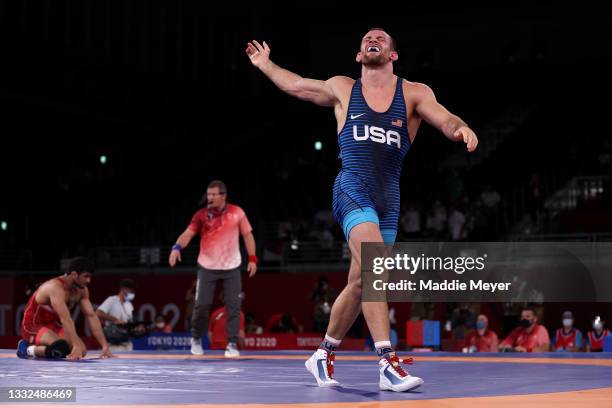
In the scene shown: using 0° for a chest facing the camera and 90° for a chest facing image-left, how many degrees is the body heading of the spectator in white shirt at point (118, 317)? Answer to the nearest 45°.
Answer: approximately 315°

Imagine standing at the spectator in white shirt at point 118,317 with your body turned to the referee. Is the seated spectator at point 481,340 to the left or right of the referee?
left

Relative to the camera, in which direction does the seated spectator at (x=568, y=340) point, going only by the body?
toward the camera

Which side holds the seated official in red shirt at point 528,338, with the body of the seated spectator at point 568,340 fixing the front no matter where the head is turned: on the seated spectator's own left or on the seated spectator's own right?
on the seated spectator's own right

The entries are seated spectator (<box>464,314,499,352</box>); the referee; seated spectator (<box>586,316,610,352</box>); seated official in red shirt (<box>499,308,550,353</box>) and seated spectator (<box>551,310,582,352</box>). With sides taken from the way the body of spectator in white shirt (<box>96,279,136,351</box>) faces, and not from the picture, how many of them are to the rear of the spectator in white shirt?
0

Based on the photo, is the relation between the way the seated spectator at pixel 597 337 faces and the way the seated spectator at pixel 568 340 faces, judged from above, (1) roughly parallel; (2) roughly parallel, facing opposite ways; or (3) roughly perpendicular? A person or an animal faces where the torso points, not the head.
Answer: roughly parallel

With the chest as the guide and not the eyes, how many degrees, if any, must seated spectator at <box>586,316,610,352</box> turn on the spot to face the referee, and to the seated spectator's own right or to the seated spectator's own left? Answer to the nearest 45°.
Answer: approximately 45° to the seated spectator's own right

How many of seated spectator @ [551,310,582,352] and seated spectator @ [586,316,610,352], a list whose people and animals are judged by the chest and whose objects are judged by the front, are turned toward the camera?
2

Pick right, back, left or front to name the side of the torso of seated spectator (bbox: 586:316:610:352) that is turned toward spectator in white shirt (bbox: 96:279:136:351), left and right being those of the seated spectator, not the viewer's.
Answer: right

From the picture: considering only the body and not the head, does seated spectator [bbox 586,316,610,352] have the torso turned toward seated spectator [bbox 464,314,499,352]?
no

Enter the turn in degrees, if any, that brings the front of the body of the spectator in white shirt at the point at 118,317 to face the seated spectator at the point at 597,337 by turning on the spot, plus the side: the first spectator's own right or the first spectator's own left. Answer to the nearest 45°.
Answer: approximately 45° to the first spectator's own left

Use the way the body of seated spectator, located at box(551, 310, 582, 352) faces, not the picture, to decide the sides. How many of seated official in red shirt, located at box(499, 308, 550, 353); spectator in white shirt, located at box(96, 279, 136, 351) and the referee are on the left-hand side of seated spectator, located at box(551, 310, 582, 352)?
0

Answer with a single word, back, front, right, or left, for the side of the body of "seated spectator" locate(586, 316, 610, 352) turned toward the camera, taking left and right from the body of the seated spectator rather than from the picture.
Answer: front

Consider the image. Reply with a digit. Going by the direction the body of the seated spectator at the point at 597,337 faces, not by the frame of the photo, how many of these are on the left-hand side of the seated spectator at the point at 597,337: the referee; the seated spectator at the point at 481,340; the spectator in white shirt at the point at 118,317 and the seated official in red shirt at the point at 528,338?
0

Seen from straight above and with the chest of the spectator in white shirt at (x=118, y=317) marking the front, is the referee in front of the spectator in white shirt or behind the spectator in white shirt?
in front
